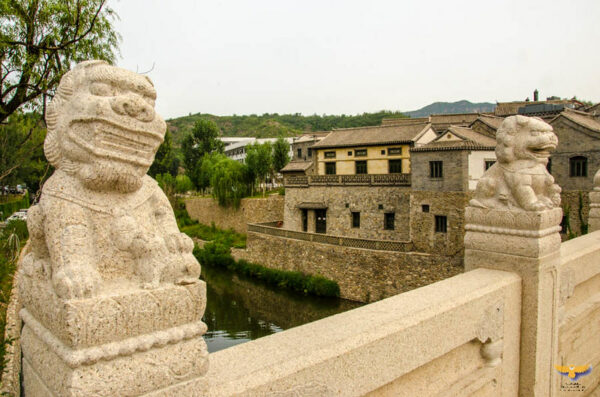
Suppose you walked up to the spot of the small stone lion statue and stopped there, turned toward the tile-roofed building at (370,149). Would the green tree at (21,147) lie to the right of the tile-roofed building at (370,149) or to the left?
left

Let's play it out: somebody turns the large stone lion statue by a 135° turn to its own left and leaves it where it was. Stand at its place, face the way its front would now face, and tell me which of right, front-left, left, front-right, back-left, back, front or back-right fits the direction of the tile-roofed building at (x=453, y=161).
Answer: front-right

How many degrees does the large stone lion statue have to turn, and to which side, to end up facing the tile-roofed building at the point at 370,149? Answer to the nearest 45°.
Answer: approximately 90° to its left

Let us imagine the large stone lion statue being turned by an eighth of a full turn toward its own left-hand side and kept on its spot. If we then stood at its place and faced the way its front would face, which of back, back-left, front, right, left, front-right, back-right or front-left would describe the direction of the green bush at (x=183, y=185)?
left

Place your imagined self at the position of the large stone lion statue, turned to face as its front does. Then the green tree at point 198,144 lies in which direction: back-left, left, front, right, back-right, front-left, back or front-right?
back-left

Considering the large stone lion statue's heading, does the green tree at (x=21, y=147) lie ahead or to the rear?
to the rear

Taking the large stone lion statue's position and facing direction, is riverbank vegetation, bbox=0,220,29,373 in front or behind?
behind

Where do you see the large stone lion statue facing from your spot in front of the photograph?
facing the viewer and to the right of the viewer

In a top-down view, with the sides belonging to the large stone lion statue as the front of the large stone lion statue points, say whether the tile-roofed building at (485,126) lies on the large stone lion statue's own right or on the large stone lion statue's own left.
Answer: on the large stone lion statue's own left

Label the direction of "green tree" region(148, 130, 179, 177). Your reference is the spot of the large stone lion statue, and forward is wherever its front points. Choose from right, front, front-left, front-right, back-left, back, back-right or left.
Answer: back-left

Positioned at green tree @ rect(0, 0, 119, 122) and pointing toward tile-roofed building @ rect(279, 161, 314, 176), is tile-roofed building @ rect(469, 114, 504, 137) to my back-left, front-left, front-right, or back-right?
front-right
